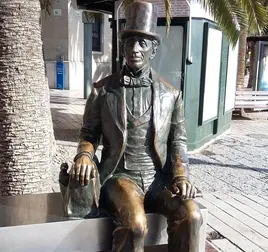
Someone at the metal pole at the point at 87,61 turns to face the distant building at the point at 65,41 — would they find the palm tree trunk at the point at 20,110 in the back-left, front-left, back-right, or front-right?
back-left

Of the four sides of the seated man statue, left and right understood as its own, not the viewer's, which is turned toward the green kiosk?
back

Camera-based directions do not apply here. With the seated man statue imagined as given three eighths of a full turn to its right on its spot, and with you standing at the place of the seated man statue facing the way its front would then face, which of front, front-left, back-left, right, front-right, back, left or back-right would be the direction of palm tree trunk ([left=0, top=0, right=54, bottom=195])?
front

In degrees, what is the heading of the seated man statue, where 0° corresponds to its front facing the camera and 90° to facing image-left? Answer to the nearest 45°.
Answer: approximately 0°

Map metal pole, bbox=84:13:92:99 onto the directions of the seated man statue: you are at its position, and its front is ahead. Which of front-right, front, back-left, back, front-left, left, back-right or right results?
back

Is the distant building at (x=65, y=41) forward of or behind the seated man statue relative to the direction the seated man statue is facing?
behind
